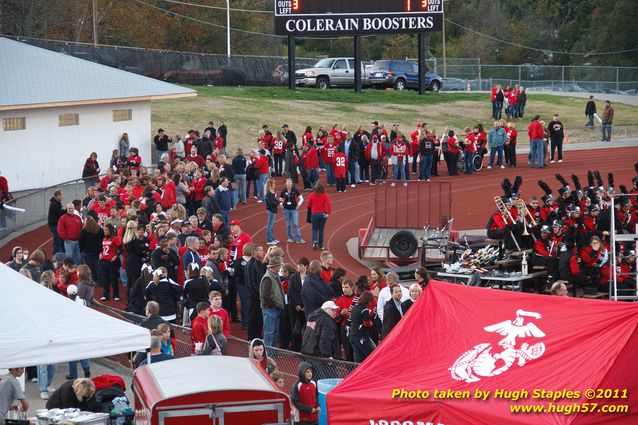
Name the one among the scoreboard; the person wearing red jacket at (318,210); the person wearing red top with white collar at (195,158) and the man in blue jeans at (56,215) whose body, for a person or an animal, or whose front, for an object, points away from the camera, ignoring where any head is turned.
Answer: the person wearing red jacket at (318,210)

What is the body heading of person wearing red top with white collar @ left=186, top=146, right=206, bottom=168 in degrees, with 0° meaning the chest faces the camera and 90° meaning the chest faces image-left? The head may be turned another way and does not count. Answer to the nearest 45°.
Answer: approximately 0°
